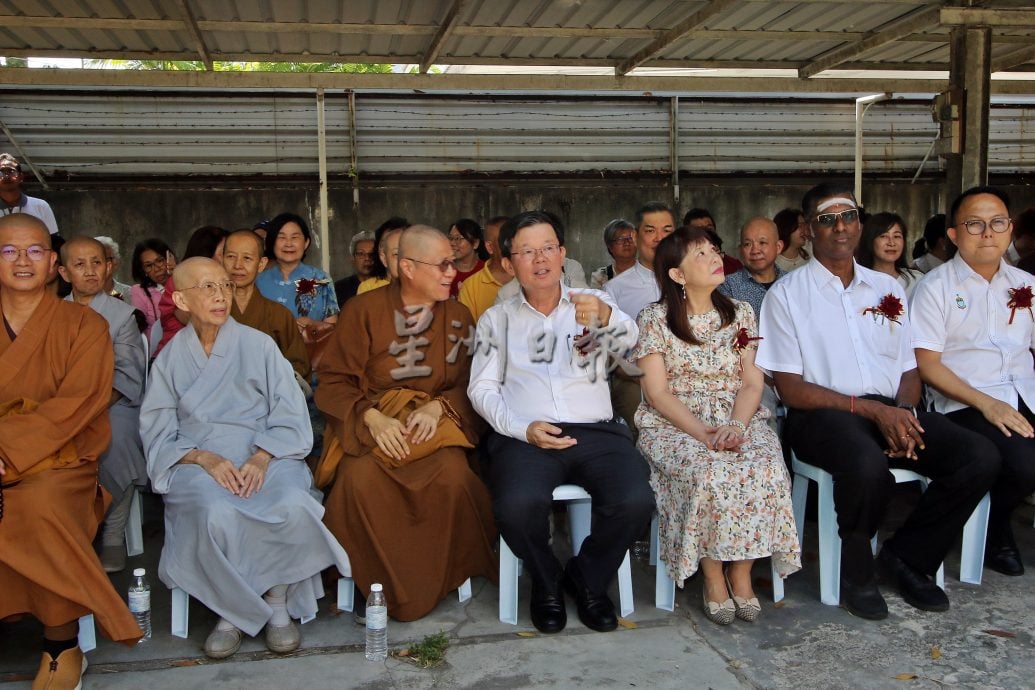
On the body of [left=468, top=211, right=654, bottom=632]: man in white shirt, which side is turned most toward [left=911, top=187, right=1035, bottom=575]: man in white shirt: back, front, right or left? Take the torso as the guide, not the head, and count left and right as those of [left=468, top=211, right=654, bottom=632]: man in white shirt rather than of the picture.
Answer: left

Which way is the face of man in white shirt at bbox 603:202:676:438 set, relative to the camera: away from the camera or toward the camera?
toward the camera

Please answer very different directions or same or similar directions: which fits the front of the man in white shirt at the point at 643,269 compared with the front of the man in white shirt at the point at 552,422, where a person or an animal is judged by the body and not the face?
same or similar directions

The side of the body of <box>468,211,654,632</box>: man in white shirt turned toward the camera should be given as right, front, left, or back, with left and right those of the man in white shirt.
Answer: front

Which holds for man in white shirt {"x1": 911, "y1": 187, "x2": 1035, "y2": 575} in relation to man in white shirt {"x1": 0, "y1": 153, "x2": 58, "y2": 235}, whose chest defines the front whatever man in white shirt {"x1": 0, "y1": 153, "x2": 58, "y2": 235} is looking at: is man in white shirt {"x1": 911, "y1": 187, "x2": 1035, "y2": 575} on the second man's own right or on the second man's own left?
on the second man's own left

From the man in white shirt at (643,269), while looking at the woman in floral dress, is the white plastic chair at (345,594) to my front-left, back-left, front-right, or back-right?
front-right

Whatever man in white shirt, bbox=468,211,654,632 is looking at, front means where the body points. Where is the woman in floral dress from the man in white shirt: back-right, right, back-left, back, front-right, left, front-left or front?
left

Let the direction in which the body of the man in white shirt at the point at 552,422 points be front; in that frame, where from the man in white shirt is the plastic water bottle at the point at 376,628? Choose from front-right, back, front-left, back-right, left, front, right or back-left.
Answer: front-right

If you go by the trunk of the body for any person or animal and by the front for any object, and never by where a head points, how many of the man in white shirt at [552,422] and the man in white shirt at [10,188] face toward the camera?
2

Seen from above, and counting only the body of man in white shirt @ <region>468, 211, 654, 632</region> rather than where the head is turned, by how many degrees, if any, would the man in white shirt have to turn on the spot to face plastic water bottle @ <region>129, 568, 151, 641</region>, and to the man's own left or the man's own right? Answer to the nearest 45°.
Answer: approximately 90° to the man's own right

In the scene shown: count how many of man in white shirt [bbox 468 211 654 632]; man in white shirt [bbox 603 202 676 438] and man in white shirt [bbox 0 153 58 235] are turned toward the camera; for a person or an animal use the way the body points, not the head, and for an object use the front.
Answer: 3

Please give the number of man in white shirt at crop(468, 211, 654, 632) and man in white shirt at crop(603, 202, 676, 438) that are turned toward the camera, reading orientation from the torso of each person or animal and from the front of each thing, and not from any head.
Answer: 2

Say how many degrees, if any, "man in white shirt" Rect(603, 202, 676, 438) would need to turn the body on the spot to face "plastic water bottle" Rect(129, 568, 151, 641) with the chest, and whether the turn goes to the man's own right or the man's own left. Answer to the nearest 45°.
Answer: approximately 45° to the man's own right

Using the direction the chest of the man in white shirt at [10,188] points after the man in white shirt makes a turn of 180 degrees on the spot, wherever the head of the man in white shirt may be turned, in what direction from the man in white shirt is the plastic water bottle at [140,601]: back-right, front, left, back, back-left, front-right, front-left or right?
back

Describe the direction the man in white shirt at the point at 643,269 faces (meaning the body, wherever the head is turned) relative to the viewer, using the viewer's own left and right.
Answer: facing the viewer
